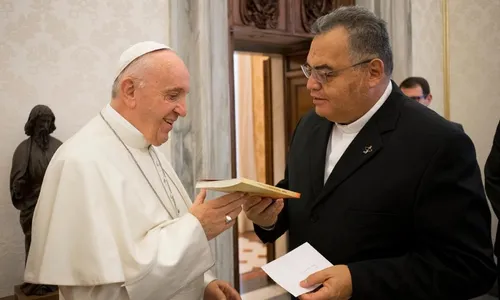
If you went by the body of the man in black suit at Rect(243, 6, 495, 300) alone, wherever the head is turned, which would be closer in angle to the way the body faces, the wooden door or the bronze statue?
the bronze statue

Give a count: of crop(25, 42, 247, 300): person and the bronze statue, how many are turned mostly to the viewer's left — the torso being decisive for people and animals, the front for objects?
0

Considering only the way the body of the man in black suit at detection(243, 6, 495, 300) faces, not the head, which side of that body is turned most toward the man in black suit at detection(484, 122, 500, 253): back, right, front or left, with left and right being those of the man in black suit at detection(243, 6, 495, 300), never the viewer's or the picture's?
back

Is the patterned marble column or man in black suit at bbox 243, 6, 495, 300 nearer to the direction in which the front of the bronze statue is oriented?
the man in black suit

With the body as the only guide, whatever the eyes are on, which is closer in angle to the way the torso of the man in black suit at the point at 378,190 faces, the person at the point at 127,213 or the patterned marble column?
the person

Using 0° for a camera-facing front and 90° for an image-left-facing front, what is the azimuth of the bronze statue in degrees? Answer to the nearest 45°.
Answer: approximately 315°

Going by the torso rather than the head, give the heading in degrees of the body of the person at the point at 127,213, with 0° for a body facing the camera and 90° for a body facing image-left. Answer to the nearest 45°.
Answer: approximately 315°

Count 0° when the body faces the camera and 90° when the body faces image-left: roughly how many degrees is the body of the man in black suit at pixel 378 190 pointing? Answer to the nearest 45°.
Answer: approximately 45°

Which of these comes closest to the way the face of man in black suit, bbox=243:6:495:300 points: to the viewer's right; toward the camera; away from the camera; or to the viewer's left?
to the viewer's left

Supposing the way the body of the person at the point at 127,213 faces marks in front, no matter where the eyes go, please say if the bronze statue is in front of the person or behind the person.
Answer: behind

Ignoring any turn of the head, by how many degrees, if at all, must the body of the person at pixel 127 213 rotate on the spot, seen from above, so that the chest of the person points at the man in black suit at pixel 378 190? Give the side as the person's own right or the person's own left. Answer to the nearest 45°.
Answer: approximately 45° to the person's own left
